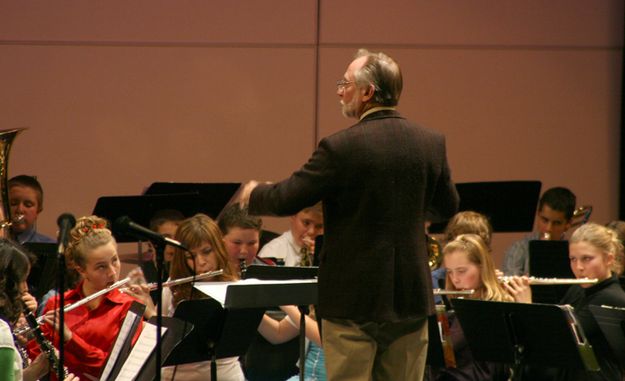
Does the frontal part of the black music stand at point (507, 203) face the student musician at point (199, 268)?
no

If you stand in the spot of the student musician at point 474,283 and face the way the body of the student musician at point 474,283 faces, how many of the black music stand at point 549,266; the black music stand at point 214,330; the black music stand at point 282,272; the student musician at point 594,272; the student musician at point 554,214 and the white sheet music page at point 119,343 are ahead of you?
3

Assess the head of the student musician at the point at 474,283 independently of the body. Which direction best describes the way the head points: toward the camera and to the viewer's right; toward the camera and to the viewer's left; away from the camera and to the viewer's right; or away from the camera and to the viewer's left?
toward the camera and to the viewer's left

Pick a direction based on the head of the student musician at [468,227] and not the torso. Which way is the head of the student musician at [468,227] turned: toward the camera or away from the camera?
toward the camera

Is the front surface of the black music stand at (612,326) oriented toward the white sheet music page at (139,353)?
no

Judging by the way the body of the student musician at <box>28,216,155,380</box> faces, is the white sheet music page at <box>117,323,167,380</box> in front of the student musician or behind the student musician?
in front

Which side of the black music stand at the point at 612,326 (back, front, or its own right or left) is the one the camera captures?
back

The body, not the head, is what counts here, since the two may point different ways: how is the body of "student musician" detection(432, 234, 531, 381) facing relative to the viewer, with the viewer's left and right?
facing the viewer and to the left of the viewer

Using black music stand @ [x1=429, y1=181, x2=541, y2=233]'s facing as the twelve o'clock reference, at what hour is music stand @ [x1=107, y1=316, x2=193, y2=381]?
The music stand is roughly at 7 o'clock from the black music stand.

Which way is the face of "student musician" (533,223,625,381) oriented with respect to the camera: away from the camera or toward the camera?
toward the camera

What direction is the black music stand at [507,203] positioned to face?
away from the camera

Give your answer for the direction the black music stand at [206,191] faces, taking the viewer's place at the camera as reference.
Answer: facing away from the viewer
